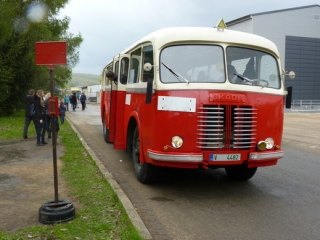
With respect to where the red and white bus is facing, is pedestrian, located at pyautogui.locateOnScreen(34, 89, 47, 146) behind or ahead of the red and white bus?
behind

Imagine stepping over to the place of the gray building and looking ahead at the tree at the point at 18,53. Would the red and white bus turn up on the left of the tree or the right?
left

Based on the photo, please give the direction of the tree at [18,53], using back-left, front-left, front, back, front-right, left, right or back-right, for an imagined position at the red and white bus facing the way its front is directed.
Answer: back

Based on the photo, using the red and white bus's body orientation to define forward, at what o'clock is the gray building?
The gray building is roughly at 8 o'clock from the red and white bus.
